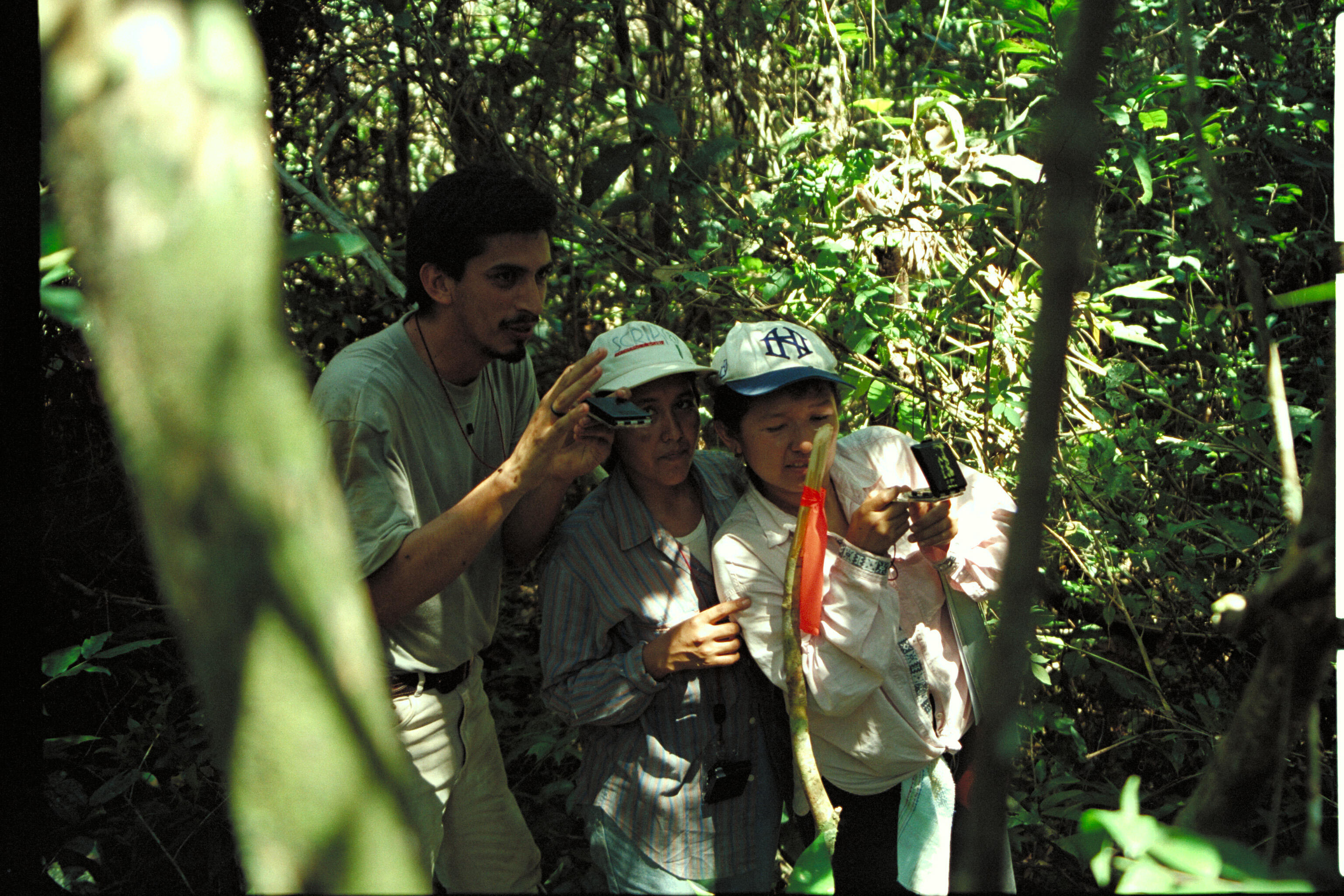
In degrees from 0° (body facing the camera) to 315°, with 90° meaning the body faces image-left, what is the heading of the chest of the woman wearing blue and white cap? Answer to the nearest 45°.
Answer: approximately 315°

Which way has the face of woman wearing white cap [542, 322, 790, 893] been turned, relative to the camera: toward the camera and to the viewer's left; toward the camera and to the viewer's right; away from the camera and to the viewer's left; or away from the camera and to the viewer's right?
toward the camera and to the viewer's right

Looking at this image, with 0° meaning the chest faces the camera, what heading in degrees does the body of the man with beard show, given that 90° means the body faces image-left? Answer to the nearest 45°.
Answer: approximately 315°

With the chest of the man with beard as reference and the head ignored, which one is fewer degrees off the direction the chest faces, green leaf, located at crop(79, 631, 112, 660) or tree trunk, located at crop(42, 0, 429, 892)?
the tree trunk

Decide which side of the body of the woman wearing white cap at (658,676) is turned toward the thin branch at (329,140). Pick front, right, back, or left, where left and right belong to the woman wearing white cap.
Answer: back

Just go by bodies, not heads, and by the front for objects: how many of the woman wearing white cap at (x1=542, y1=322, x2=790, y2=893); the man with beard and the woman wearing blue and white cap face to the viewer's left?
0

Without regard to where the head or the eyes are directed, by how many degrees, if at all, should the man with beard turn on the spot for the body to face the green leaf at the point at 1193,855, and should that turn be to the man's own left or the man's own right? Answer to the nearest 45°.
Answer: approximately 45° to the man's own right

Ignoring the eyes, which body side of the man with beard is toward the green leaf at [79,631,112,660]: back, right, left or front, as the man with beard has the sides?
back
